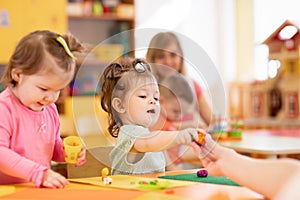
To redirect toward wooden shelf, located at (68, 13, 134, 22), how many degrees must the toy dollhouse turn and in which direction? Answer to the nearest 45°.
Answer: approximately 90° to its right

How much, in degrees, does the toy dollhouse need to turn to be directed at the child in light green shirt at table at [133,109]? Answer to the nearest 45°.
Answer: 0° — it already faces them

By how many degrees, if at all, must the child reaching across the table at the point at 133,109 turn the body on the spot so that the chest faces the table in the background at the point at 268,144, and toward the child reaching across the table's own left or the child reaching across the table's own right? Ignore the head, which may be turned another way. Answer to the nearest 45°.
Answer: approximately 90° to the child reaching across the table's own left

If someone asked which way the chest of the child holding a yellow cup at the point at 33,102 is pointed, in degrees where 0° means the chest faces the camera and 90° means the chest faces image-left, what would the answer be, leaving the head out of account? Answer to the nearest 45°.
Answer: approximately 315°

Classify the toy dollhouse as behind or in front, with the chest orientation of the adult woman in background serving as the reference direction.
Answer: behind

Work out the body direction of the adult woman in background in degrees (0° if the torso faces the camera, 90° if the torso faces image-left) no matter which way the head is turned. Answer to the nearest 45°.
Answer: approximately 0°

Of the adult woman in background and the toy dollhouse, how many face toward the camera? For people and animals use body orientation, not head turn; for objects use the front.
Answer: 2
